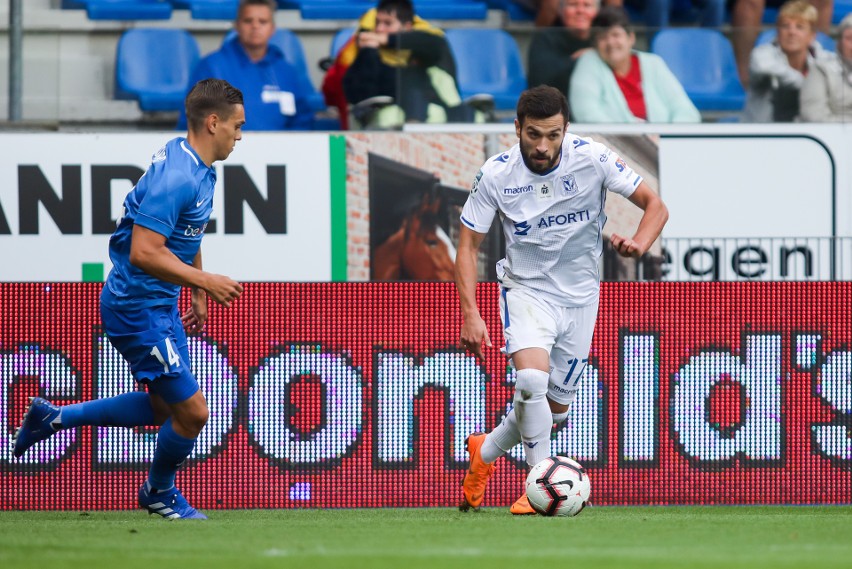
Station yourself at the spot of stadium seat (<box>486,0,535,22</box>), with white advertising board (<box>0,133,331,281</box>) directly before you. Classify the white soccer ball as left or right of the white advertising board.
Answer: left

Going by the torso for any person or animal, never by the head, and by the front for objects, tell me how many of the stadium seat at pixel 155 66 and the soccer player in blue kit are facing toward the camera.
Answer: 1

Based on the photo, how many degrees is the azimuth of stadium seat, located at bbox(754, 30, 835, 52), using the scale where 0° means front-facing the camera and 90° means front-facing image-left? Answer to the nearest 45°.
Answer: approximately 0°

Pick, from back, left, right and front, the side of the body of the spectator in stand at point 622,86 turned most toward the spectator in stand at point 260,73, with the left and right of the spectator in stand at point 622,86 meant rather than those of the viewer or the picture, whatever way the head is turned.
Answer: right

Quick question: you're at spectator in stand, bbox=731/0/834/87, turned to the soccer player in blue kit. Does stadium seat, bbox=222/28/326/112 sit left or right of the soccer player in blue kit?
right

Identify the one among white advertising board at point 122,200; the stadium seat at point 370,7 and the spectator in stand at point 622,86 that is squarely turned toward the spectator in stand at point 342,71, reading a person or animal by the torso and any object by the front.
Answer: the stadium seat

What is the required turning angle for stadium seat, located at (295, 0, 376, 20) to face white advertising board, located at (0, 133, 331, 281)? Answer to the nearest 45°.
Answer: approximately 45° to its right

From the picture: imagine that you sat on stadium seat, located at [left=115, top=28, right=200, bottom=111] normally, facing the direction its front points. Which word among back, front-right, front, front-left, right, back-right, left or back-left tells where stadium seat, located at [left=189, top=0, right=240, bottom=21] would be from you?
back-left
